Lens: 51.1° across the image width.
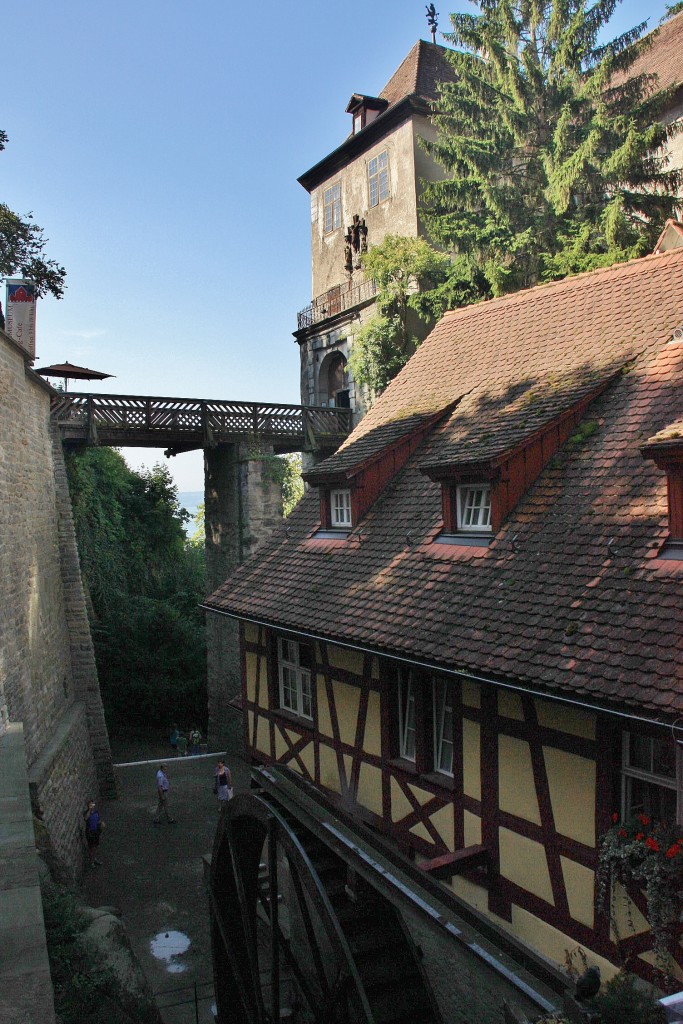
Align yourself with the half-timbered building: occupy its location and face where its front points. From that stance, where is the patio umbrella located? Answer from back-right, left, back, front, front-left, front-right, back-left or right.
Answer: right

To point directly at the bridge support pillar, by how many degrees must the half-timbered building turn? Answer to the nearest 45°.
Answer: approximately 90° to its right

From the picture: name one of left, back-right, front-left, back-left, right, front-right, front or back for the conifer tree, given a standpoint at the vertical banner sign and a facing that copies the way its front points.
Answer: left

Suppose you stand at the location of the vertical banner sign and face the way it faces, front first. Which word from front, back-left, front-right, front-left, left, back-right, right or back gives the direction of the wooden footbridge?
back-left

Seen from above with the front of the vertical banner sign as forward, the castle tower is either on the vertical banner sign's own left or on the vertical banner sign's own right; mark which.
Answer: on the vertical banner sign's own left

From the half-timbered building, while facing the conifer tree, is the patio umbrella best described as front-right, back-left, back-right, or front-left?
front-left

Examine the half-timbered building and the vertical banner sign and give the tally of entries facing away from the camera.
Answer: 0

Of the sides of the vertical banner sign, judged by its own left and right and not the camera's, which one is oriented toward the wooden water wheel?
front

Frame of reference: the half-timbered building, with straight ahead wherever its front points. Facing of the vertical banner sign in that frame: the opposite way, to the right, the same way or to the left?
to the left

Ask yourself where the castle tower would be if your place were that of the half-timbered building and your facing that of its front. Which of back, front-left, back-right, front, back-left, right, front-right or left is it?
back-right

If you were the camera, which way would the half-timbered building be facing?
facing the viewer and to the left of the viewer

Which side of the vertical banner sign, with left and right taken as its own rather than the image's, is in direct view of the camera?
front
